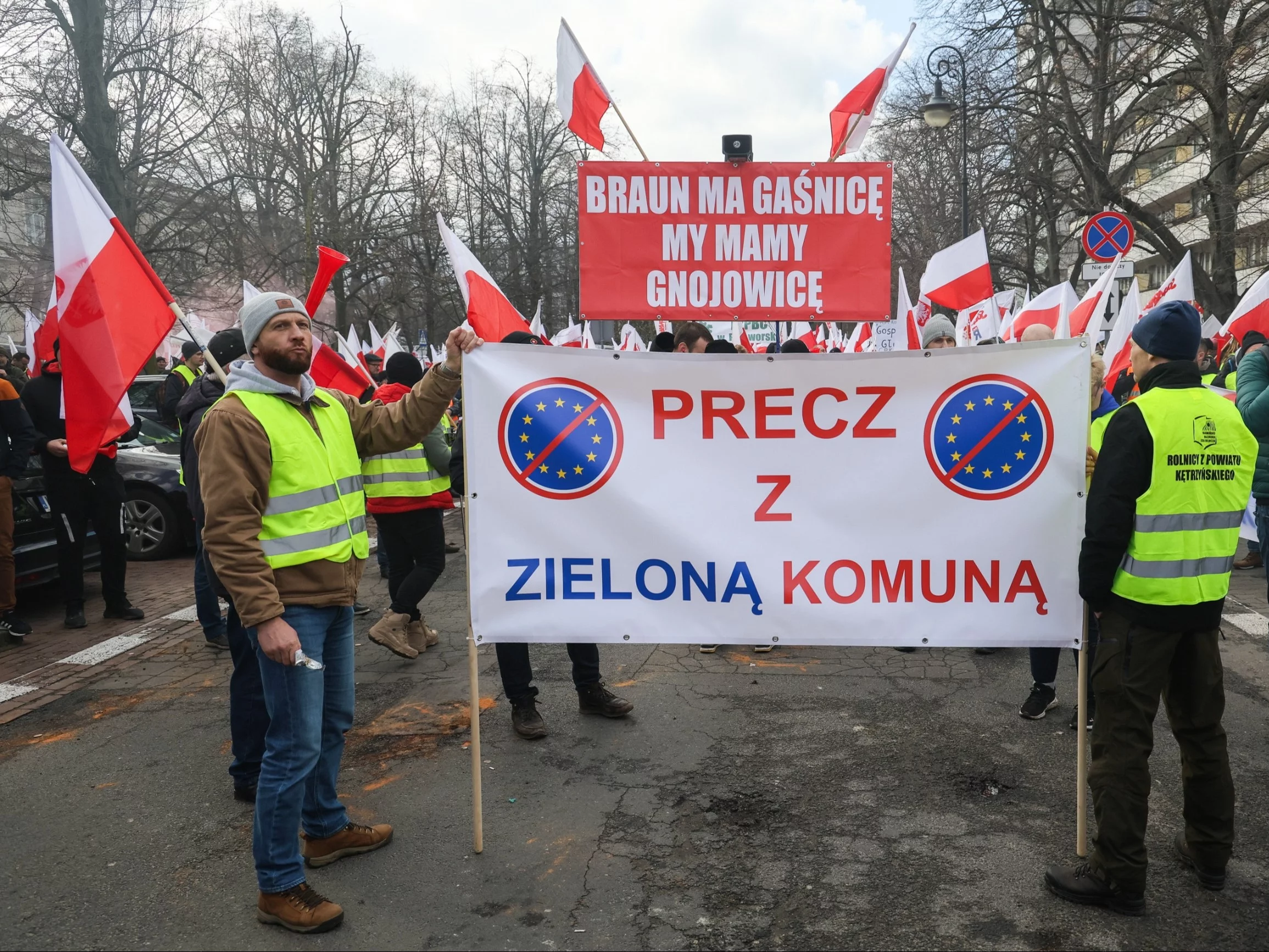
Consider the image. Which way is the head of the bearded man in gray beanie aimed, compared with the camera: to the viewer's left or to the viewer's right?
to the viewer's right

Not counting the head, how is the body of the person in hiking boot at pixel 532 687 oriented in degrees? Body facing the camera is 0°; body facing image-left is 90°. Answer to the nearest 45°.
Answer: approximately 315°

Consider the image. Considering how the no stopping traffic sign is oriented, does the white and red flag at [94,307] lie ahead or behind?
ahead

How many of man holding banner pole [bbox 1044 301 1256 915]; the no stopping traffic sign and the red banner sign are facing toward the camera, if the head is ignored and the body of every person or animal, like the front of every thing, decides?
2

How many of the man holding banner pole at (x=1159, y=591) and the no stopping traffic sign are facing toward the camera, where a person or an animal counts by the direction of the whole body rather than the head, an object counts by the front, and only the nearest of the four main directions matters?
1

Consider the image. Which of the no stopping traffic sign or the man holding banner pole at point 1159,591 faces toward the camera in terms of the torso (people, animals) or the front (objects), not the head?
the no stopping traffic sign

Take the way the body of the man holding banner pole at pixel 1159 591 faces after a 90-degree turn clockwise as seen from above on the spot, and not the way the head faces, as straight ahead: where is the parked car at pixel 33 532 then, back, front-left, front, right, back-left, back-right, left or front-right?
back-left

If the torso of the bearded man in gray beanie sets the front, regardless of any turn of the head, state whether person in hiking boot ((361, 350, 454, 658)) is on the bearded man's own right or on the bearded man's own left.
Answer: on the bearded man's own left

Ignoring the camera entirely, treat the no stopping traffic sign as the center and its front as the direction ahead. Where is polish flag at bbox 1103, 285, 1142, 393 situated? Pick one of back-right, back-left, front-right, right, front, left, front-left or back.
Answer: front

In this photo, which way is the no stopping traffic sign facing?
toward the camera

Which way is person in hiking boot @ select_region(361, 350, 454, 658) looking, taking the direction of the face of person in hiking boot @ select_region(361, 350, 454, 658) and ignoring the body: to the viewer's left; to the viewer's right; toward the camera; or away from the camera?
away from the camera

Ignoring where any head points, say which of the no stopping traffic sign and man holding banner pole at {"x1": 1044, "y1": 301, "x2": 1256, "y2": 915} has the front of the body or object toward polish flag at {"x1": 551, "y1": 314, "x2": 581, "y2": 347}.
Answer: the man holding banner pole

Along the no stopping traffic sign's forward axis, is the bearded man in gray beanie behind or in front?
in front

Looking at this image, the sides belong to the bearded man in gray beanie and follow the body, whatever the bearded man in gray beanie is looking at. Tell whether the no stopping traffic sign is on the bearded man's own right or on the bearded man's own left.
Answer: on the bearded man's own left
